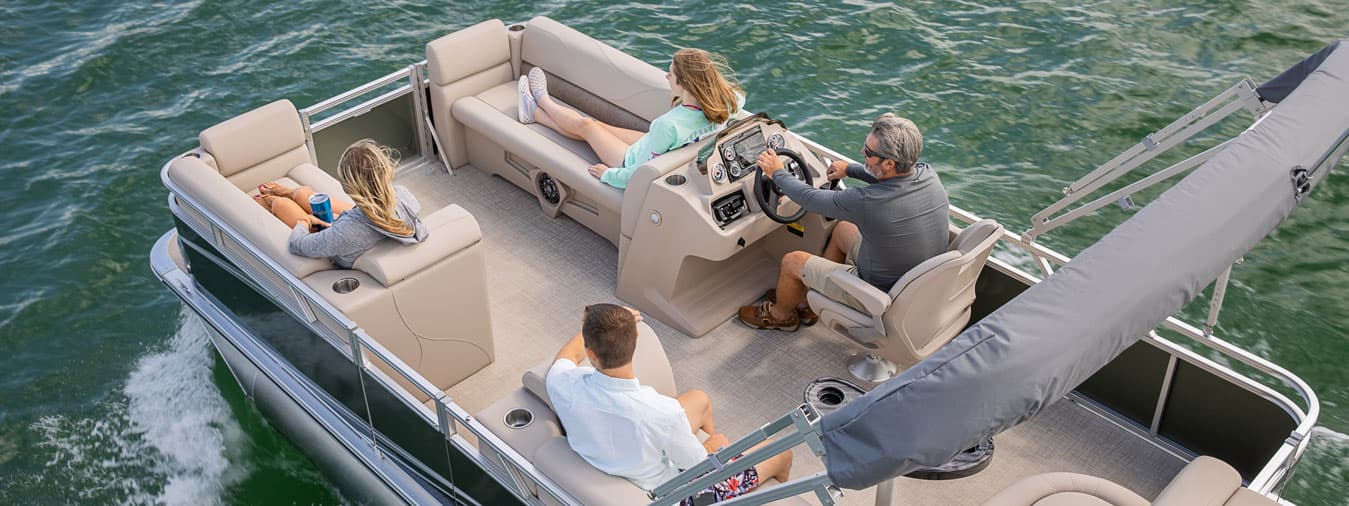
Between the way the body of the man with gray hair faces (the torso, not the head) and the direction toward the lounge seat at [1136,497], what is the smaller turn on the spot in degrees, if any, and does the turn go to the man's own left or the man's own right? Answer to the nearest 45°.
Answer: approximately 180°

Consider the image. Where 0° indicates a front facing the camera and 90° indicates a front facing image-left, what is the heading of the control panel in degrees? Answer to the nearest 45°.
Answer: approximately 315°

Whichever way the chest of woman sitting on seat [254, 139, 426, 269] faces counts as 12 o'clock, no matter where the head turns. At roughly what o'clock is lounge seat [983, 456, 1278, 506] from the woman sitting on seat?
The lounge seat is roughly at 6 o'clock from the woman sitting on seat.

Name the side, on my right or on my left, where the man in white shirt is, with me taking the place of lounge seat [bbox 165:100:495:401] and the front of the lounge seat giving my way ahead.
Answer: on my right

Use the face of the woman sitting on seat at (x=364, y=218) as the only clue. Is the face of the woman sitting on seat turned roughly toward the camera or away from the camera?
away from the camera

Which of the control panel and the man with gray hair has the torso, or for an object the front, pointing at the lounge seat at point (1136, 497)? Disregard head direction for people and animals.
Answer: the control panel

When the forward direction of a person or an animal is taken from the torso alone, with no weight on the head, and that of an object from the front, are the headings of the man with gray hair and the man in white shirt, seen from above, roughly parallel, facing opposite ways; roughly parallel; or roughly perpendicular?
roughly perpendicular

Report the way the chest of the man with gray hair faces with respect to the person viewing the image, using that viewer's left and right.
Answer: facing away from the viewer and to the left of the viewer

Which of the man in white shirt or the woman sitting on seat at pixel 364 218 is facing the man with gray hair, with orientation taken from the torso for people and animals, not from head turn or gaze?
the man in white shirt
